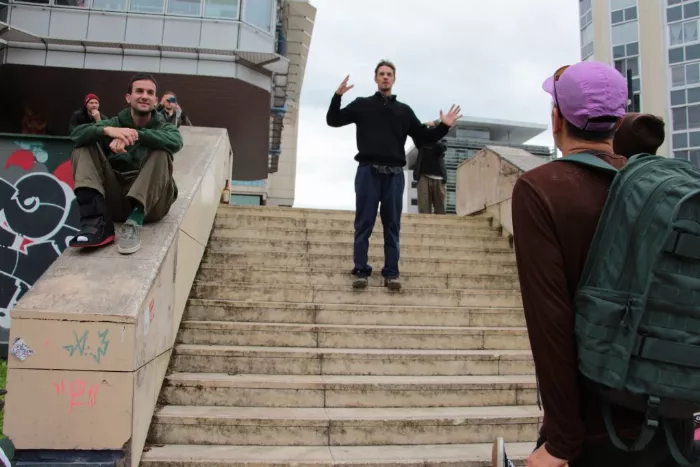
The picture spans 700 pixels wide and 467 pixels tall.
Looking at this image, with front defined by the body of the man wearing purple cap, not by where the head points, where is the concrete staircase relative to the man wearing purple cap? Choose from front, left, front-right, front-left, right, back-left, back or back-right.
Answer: front

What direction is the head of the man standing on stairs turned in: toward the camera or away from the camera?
toward the camera

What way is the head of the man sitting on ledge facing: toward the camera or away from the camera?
toward the camera

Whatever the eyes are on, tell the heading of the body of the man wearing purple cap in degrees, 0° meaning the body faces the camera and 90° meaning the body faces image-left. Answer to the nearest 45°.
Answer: approximately 135°

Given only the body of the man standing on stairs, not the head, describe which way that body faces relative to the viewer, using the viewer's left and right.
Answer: facing the viewer

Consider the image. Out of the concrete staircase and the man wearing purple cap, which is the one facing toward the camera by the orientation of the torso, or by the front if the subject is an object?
the concrete staircase

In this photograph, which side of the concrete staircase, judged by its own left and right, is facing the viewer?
front

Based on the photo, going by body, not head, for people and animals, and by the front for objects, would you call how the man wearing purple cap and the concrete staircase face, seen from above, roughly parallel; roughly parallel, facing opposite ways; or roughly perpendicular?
roughly parallel, facing opposite ways

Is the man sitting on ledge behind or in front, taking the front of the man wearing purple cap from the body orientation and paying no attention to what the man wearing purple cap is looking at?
in front

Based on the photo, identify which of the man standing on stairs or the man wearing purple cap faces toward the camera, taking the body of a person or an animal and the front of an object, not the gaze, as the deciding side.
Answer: the man standing on stairs

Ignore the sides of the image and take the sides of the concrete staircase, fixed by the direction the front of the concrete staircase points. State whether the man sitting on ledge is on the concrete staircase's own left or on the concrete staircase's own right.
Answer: on the concrete staircase's own right

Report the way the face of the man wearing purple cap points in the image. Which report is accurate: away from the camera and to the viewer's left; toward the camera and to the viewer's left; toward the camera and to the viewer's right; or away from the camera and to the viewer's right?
away from the camera and to the viewer's left
